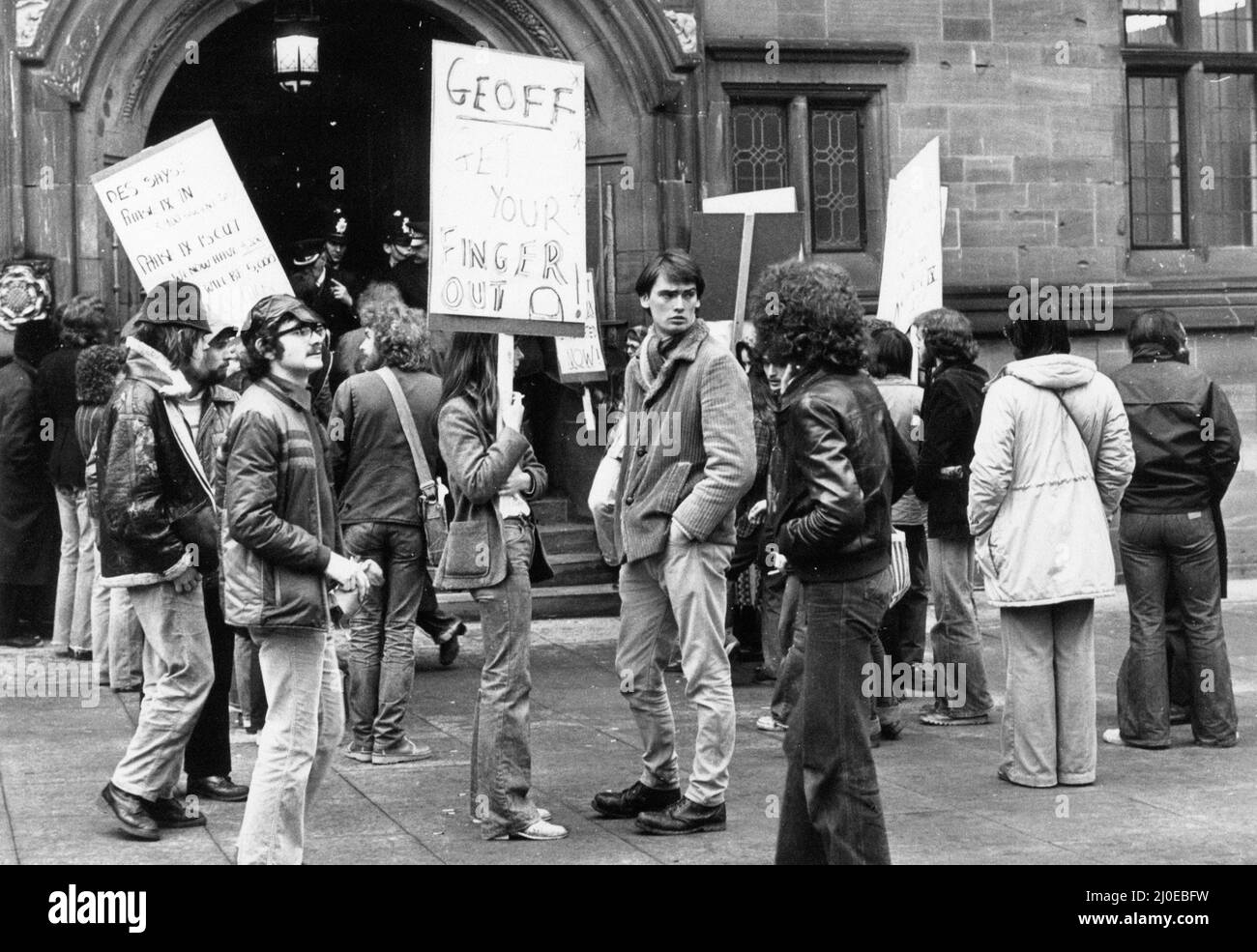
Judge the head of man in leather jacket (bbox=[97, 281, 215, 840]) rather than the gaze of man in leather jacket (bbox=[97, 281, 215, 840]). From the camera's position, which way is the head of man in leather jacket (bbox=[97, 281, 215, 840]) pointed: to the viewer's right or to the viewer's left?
to the viewer's right

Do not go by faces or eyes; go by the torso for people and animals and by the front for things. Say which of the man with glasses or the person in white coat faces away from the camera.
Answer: the person in white coat

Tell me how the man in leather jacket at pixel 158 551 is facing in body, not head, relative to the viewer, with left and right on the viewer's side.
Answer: facing to the right of the viewer

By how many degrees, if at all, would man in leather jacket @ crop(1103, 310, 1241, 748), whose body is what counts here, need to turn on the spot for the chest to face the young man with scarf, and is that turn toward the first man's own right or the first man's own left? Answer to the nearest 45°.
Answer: approximately 135° to the first man's own left

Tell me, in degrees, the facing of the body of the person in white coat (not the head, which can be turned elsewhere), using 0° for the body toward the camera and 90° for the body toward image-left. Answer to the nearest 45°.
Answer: approximately 180°

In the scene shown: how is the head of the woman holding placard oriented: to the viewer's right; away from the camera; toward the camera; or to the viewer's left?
to the viewer's right

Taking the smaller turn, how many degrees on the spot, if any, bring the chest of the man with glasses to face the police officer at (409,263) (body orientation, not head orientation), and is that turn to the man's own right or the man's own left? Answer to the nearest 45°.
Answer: approximately 90° to the man's own left

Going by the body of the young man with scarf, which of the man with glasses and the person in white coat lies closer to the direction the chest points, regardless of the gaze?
the man with glasses

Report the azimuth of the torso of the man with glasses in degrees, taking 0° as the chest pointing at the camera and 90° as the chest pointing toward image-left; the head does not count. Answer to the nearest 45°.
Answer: approximately 270°

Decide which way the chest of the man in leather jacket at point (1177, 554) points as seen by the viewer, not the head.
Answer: away from the camera

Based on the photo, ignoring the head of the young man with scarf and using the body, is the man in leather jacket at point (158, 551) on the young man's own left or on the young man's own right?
on the young man's own right
